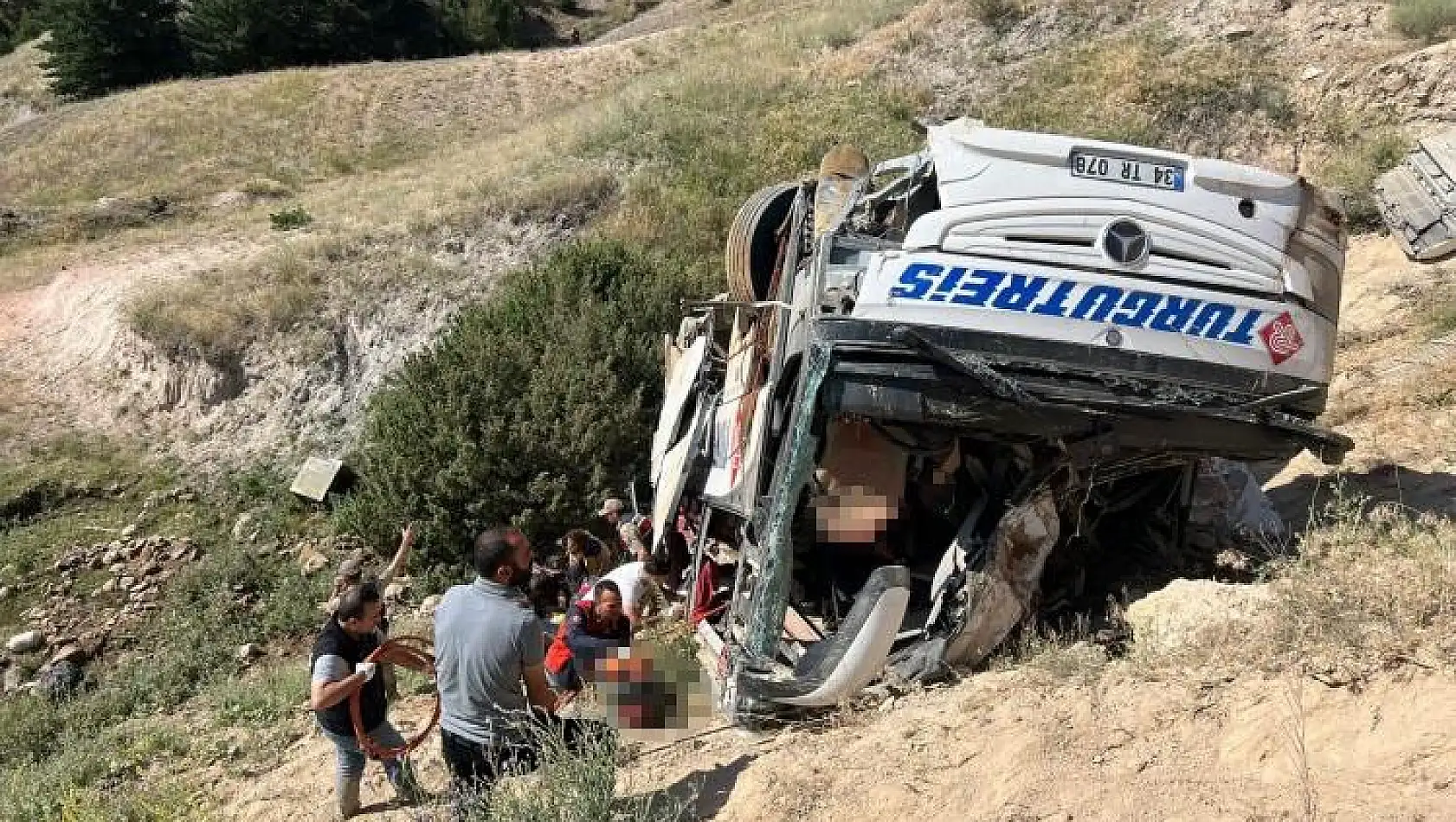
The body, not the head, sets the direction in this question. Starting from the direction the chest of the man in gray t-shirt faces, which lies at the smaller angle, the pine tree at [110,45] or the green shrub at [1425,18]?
the green shrub

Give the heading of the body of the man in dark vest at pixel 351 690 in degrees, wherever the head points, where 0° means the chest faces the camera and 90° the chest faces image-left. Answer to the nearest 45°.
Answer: approximately 270°

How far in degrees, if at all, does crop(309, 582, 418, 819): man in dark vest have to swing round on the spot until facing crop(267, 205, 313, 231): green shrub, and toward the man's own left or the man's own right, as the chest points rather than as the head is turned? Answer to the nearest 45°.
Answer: approximately 90° to the man's own left

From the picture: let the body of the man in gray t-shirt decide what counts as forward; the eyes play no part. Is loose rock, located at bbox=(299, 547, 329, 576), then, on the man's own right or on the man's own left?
on the man's own left

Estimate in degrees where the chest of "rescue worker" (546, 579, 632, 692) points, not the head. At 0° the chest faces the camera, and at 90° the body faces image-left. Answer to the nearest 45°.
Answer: approximately 315°

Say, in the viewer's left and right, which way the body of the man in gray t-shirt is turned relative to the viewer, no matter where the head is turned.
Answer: facing away from the viewer and to the right of the viewer

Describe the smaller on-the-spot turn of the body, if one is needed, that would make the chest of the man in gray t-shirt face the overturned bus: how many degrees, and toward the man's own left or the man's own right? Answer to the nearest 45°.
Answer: approximately 45° to the man's own right

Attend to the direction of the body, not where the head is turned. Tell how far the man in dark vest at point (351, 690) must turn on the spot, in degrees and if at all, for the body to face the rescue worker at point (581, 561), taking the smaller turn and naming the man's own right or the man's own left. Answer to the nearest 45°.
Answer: approximately 45° to the man's own left

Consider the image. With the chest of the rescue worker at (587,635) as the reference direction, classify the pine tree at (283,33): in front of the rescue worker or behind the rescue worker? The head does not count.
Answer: behind

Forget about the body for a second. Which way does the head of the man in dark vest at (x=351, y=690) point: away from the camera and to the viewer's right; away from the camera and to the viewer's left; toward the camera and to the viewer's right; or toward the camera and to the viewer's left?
toward the camera and to the viewer's right

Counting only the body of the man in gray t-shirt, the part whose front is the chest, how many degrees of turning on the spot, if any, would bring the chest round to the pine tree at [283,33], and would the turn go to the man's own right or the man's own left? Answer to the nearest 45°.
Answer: approximately 45° to the man's own left
